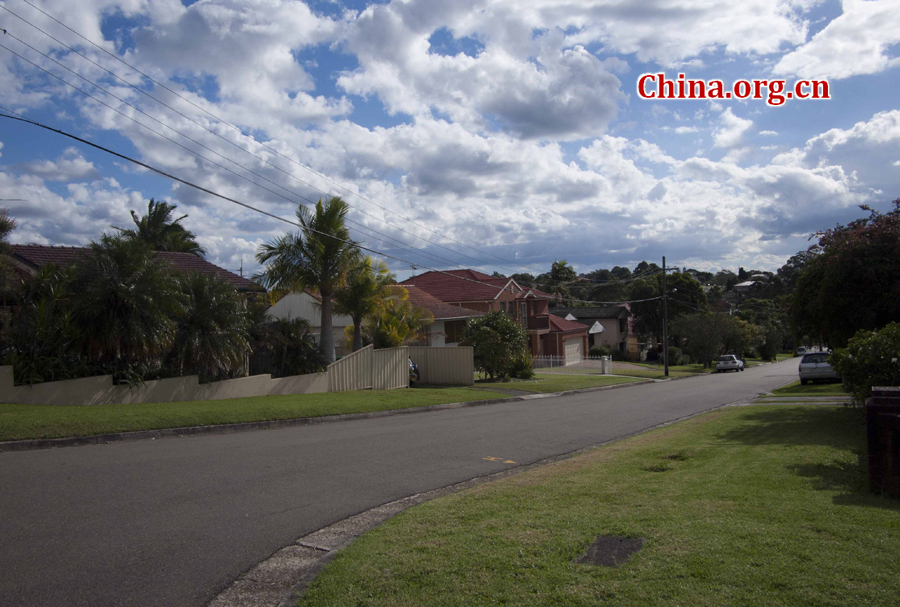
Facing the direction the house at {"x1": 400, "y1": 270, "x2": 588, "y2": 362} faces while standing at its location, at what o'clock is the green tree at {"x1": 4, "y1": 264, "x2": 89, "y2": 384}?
The green tree is roughly at 2 o'clock from the house.

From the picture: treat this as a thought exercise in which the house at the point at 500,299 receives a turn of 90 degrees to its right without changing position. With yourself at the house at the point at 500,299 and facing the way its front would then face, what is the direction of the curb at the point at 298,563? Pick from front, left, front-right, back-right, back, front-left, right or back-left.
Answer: front-left

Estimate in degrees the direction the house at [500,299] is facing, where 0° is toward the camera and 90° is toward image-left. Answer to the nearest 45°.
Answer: approximately 315°

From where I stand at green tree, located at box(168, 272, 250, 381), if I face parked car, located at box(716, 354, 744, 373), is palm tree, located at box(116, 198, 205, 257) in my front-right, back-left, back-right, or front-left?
front-left

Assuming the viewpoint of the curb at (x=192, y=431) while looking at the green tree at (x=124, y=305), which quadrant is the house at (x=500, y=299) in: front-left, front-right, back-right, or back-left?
front-right

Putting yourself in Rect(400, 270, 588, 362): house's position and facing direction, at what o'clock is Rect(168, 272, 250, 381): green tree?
The green tree is roughly at 2 o'clock from the house.

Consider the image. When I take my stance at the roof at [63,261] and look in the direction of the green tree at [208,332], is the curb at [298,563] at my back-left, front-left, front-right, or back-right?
front-right

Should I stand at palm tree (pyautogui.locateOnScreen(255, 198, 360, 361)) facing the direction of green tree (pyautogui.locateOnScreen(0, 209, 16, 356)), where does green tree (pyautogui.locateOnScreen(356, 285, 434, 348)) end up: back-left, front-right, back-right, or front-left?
back-right

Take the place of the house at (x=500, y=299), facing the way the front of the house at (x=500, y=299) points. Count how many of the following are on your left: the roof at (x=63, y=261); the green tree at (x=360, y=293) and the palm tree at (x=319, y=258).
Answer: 0

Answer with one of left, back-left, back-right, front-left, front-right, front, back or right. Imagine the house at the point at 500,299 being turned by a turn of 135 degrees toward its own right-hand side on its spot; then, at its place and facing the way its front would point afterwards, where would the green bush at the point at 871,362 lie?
left

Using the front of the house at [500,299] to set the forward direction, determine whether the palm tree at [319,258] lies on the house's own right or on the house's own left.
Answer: on the house's own right

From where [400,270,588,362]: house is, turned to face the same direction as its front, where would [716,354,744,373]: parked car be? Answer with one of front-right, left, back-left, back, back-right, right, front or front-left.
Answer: front-left

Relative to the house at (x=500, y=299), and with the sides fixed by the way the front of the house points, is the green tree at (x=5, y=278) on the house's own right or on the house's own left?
on the house's own right

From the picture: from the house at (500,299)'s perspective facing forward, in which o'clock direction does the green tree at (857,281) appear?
The green tree is roughly at 1 o'clock from the house.

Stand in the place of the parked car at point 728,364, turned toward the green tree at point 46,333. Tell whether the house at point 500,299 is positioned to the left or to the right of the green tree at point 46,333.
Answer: right

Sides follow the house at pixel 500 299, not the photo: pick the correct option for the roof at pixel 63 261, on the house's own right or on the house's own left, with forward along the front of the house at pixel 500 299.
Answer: on the house's own right

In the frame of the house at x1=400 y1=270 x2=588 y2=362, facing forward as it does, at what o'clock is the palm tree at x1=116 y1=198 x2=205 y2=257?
The palm tree is roughly at 4 o'clock from the house.

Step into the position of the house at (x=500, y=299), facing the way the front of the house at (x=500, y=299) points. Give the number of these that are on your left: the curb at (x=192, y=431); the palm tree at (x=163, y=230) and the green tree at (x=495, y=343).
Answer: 0
